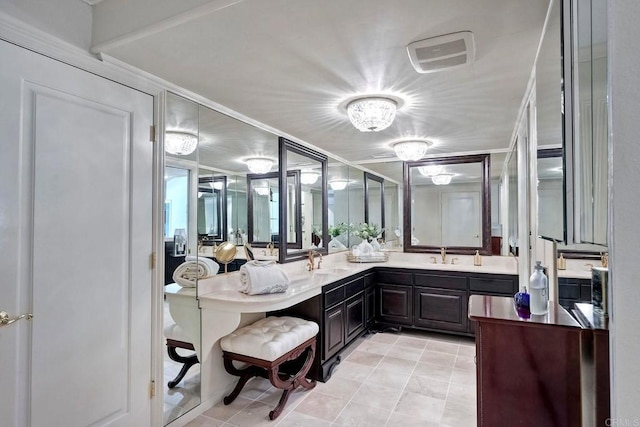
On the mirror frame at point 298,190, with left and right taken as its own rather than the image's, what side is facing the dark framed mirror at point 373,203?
left

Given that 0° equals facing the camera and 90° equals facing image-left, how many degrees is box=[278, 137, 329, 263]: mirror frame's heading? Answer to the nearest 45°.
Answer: approximately 315°

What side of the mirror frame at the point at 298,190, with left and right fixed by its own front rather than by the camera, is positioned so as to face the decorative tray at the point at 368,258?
left

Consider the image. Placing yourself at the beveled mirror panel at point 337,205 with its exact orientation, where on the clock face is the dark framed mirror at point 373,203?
the dark framed mirror at point 373,203 is roughly at 9 o'clock from the beveled mirror panel at point 337,205.
